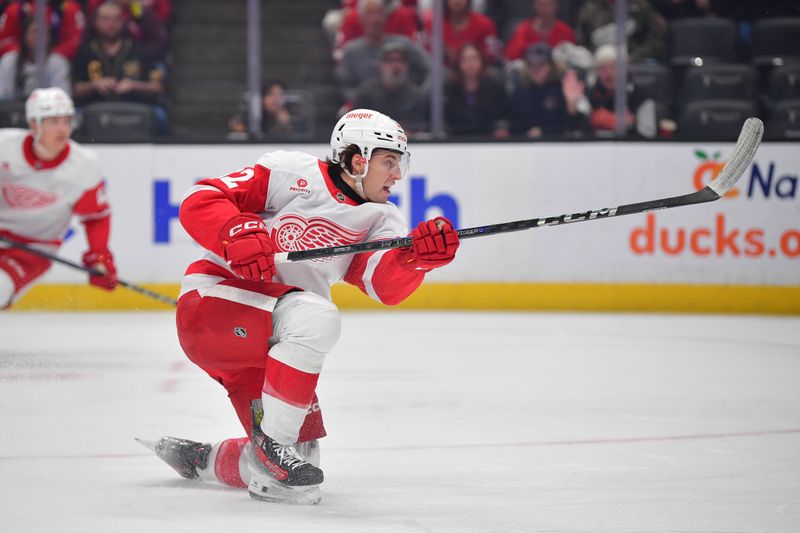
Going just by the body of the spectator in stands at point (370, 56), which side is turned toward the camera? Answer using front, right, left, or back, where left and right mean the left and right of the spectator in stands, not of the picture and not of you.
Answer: front

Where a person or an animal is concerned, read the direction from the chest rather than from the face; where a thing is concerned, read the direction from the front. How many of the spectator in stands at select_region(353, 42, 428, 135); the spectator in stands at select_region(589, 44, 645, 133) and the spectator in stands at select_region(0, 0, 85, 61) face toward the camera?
3

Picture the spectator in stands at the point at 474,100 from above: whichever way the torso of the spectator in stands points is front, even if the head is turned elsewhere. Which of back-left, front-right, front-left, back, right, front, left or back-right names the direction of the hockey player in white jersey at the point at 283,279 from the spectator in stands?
front

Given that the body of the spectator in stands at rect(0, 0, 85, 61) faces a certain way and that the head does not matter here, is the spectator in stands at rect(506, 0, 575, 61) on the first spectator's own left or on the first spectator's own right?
on the first spectator's own left

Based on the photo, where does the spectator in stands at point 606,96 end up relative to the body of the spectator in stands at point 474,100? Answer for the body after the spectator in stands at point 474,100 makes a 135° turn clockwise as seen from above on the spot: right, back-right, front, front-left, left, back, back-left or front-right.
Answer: back-right

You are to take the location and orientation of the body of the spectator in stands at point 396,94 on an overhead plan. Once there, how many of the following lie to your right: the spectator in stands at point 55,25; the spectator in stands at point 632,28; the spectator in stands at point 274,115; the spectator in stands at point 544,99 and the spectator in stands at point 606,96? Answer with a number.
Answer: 2

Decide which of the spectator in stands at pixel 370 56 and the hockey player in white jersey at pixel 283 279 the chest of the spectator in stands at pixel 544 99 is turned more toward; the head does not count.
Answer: the hockey player in white jersey

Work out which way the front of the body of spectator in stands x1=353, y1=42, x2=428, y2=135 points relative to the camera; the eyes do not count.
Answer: toward the camera

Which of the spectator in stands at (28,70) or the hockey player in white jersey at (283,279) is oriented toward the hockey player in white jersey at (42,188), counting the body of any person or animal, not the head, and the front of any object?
the spectator in stands

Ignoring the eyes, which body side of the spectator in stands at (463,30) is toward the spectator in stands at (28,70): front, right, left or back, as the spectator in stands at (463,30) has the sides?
right

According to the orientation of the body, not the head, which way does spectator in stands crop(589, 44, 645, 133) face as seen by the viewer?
toward the camera

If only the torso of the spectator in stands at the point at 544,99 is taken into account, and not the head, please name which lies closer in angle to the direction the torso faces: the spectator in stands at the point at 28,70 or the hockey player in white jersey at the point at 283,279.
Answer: the hockey player in white jersey

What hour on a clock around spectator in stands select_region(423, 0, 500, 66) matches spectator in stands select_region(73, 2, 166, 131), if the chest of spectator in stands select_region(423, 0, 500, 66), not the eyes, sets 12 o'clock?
spectator in stands select_region(73, 2, 166, 131) is roughly at 3 o'clock from spectator in stands select_region(423, 0, 500, 66).

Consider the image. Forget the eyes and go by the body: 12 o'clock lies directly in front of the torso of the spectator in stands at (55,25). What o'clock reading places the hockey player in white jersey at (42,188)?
The hockey player in white jersey is roughly at 12 o'clock from the spectator in stands.
